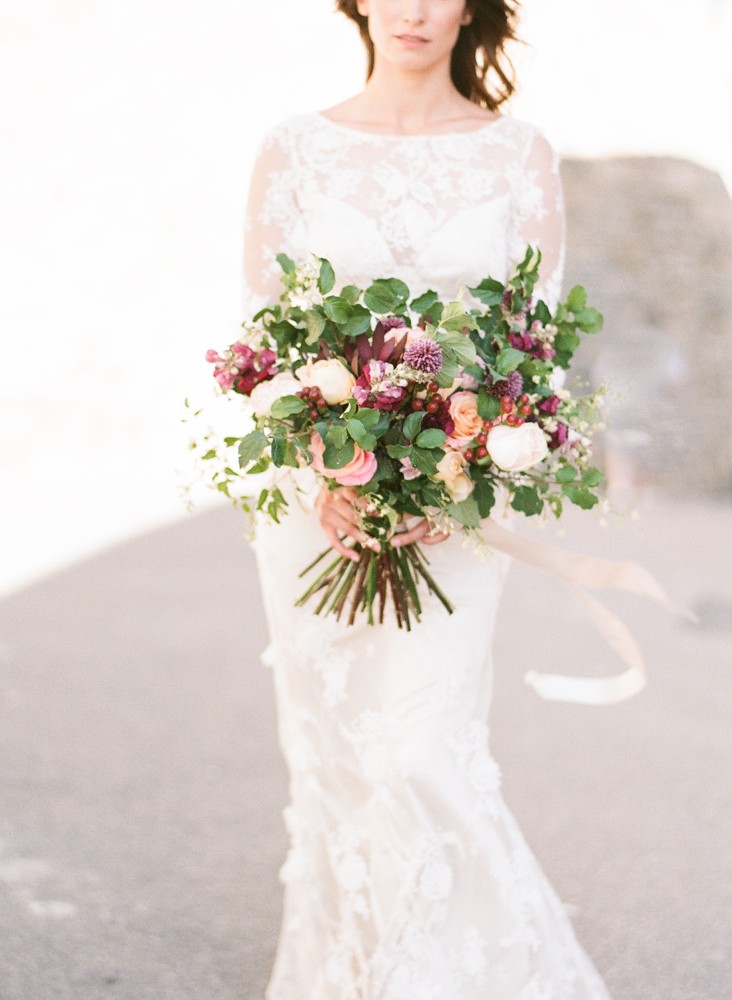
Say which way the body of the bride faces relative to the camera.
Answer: toward the camera
